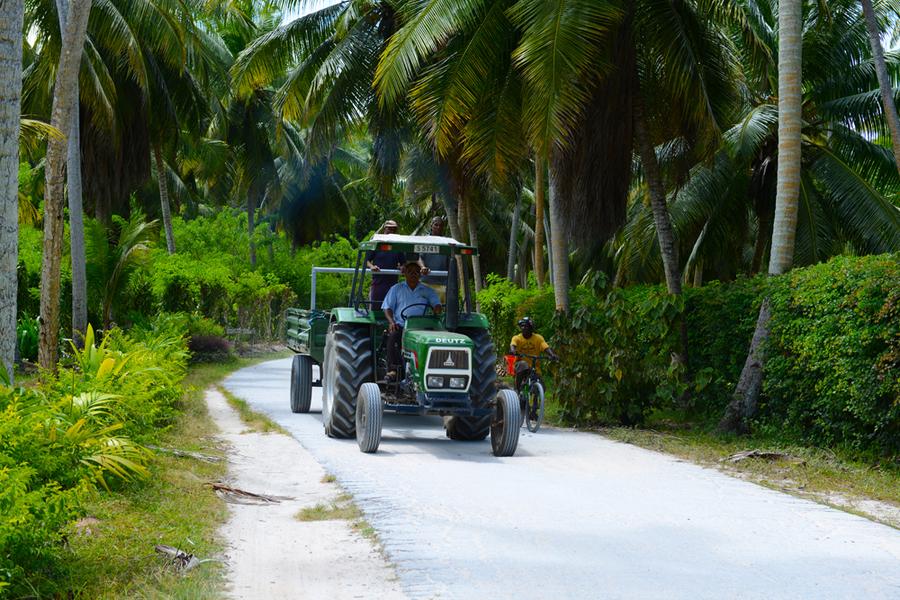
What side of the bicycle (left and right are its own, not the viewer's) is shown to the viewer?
front

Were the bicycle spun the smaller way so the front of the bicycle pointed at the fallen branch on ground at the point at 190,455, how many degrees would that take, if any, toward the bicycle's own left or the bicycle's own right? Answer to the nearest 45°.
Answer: approximately 45° to the bicycle's own right

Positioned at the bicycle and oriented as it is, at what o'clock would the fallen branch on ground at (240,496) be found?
The fallen branch on ground is roughly at 1 o'clock from the bicycle.

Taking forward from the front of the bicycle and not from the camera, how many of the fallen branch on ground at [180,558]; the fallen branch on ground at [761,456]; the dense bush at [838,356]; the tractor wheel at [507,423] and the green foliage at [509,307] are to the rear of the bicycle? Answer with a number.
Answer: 1

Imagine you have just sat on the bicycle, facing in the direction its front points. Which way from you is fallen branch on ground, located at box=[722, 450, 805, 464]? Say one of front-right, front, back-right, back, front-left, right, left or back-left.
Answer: front-left

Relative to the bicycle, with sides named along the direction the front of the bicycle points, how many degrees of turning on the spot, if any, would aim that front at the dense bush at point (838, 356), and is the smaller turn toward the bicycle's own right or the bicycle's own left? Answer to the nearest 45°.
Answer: approximately 45° to the bicycle's own left

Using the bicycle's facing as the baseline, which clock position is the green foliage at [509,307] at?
The green foliage is roughly at 6 o'clock from the bicycle.

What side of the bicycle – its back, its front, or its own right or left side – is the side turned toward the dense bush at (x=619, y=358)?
left

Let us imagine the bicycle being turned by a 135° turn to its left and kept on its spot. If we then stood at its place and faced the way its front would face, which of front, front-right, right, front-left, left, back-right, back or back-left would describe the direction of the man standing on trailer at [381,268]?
back-left

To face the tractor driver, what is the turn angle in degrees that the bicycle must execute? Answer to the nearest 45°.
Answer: approximately 45° to its right

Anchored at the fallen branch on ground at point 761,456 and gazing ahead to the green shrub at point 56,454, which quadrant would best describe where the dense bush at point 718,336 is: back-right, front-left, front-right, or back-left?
back-right
